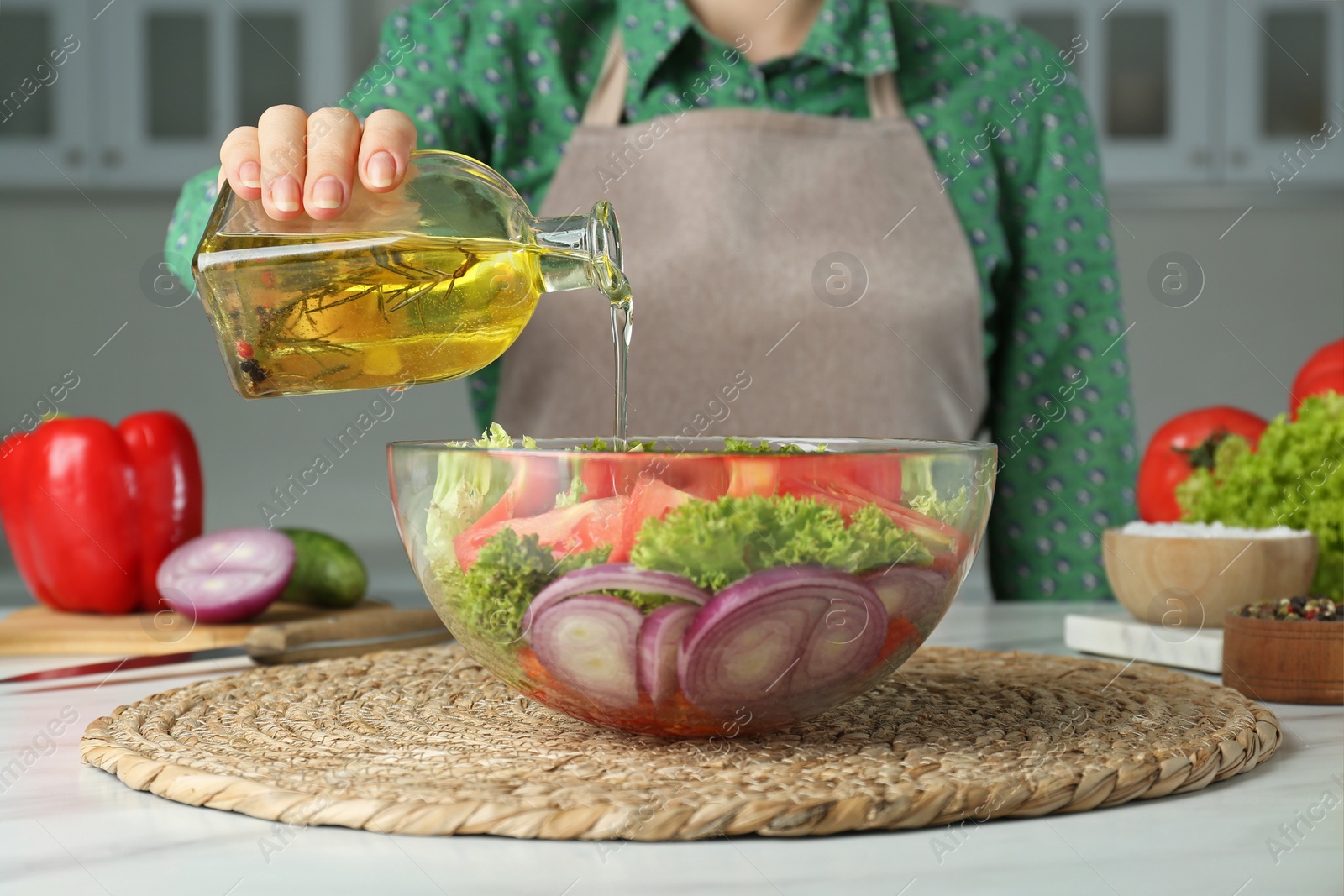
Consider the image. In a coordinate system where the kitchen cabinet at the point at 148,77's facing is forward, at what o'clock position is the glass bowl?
The glass bowl is roughly at 12 o'clock from the kitchen cabinet.

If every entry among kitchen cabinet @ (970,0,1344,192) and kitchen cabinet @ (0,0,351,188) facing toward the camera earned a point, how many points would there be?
2

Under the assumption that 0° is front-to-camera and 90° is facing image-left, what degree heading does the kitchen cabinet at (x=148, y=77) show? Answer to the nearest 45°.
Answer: approximately 0°

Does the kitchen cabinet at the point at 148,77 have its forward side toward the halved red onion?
yes

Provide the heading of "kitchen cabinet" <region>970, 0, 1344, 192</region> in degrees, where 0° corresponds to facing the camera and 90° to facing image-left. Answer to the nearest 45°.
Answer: approximately 0°

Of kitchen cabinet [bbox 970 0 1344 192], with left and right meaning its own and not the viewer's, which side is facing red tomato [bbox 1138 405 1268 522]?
front

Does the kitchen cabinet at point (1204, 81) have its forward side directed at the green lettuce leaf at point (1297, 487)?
yes

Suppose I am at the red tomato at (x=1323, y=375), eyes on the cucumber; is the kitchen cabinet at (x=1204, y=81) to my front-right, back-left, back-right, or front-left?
back-right

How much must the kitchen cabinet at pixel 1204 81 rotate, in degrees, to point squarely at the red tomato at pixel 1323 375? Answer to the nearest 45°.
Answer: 0° — it already faces it

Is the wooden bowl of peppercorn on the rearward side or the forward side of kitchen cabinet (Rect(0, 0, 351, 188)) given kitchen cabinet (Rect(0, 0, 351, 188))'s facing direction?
on the forward side

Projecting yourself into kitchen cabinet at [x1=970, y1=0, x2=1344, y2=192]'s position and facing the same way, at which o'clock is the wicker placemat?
The wicker placemat is roughly at 12 o'clock from the kitchen cabinet.

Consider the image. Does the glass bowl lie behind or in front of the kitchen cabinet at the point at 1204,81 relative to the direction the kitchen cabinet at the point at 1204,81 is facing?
in front

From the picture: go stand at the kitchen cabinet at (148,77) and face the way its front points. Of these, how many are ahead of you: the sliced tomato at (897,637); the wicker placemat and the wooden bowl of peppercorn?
3
